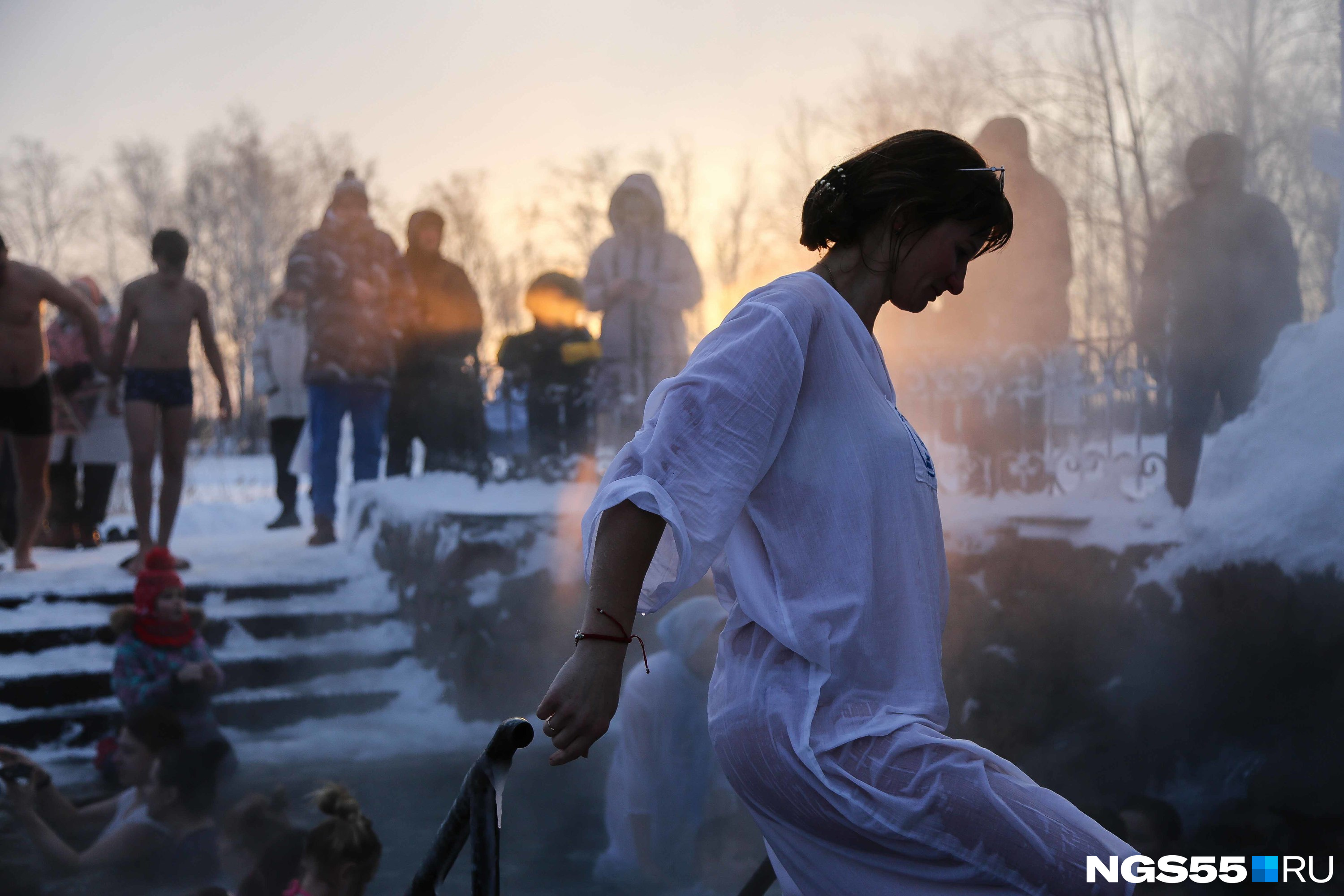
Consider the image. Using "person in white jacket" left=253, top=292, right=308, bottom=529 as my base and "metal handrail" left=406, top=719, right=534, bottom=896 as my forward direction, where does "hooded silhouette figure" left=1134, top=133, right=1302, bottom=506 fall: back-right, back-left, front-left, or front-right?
front-left

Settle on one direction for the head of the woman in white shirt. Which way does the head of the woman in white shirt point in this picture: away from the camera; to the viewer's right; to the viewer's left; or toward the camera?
to the viewer's right

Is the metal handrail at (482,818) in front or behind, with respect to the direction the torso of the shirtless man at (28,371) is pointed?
in front

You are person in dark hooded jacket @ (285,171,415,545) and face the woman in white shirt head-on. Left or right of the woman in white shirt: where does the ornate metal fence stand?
left

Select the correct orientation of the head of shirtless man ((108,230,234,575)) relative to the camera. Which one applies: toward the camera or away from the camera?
toward the camera

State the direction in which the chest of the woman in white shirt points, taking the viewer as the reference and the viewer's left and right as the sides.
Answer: facing to the right of the viewer

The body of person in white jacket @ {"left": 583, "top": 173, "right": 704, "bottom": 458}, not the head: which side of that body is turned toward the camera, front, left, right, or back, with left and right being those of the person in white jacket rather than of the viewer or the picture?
front

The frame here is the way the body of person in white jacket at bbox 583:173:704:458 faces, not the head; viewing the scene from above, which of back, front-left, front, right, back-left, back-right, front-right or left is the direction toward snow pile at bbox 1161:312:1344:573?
front-left

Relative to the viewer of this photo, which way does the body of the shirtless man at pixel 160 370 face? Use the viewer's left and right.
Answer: facing the viewer

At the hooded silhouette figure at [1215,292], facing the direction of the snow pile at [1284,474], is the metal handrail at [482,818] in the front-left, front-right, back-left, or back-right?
front-right

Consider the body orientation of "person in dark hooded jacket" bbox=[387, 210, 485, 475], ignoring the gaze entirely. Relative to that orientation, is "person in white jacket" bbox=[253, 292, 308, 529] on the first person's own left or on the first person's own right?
on the first person's own right

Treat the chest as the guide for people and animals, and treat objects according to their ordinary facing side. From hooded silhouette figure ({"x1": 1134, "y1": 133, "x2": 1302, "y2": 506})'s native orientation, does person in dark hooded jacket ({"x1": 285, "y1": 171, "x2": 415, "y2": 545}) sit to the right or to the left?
on its right

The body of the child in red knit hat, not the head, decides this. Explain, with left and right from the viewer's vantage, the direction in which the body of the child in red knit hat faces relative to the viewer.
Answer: facing the viewer and to the right of the viewer
